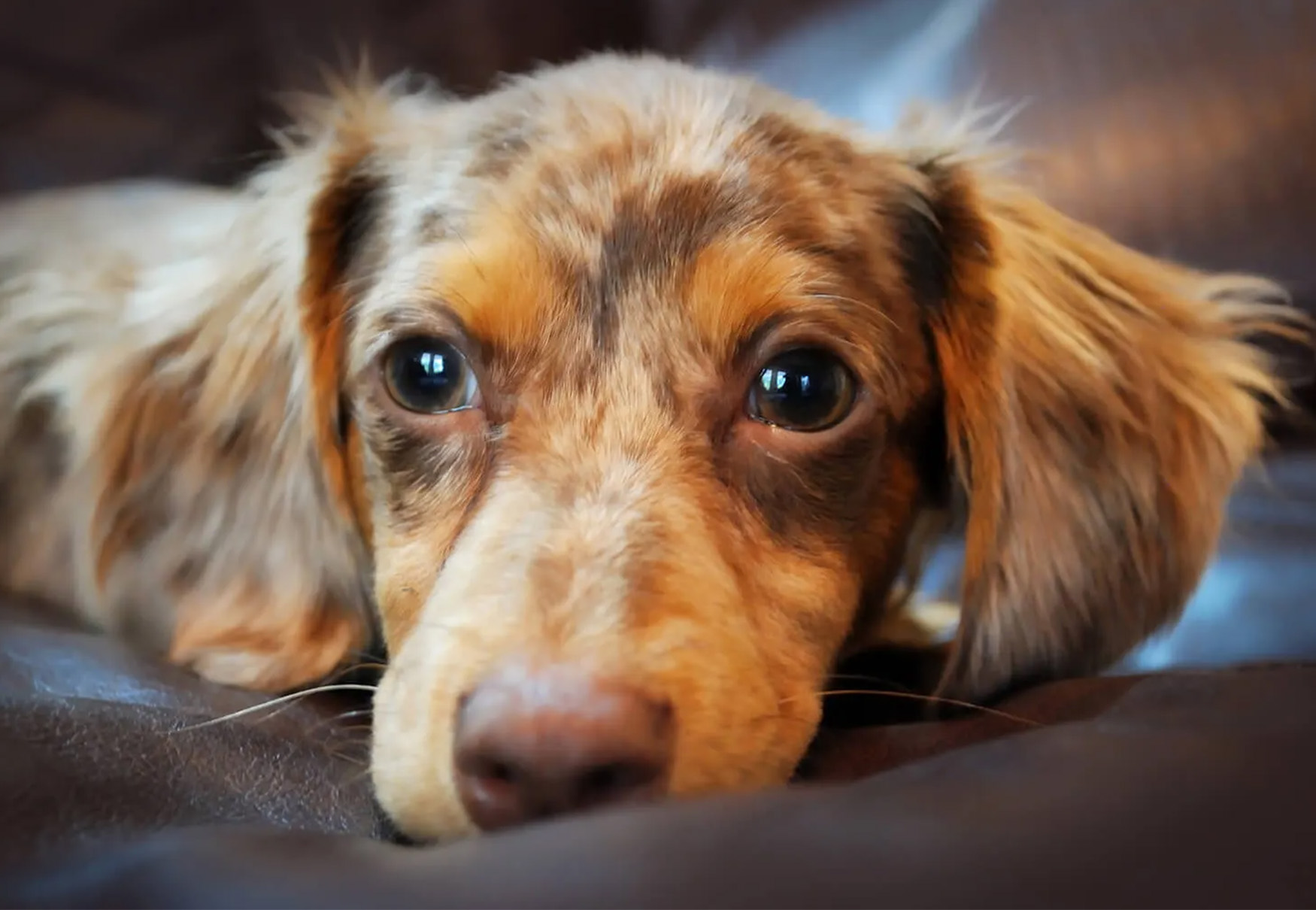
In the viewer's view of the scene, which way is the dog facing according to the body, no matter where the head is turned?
toward the camera
